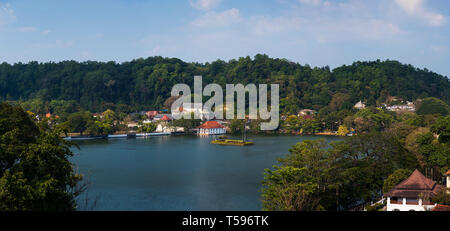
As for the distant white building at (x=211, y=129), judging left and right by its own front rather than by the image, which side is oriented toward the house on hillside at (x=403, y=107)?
left

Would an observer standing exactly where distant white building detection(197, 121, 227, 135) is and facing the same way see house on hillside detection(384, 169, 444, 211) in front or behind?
in front

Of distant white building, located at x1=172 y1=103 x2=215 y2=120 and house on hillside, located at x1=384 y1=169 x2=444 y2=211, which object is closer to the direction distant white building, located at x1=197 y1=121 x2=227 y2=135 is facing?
the house on hillside

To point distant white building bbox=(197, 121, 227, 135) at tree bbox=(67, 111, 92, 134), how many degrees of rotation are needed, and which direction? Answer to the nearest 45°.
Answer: approximately 90° to its right

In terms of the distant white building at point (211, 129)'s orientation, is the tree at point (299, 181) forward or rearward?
forward

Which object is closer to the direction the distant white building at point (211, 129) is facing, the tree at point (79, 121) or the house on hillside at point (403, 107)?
the tree

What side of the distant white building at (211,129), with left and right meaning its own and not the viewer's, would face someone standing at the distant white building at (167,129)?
right

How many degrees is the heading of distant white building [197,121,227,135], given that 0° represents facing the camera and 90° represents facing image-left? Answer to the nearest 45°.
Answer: approximately 0°

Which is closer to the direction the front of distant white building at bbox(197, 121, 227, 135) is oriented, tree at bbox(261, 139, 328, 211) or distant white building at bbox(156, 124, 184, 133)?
the tree

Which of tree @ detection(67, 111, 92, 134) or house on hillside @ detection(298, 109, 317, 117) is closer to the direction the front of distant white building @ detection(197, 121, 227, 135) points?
the tree

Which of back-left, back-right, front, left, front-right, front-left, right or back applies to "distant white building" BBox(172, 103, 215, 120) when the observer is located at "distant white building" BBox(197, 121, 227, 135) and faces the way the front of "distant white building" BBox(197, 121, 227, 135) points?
back

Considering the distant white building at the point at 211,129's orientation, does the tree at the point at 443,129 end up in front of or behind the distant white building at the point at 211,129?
in front

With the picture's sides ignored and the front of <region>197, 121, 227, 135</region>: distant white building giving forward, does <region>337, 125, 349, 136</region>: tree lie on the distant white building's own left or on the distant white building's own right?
on the distant white building's own left

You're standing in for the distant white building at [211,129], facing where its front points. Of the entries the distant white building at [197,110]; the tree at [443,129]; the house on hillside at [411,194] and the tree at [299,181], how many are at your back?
1
